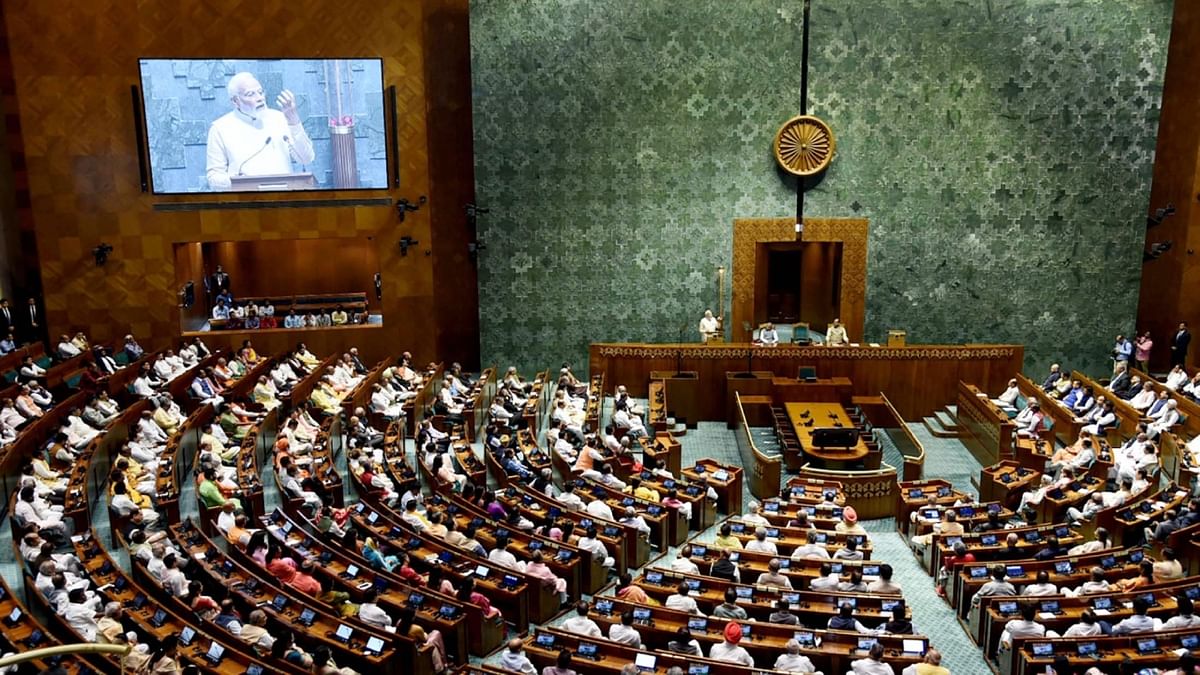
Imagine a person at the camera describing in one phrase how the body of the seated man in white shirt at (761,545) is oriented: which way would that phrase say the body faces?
away from the camera

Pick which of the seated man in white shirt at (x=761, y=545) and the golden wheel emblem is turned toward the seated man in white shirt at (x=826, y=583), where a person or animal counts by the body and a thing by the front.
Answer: the golden wheel emblem

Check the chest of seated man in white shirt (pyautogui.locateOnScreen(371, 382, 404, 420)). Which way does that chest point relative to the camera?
to the viewer's right

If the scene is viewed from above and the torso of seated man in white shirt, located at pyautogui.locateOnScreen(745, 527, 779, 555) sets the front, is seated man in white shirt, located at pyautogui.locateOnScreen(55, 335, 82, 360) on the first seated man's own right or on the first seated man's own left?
on the first seated man's own left

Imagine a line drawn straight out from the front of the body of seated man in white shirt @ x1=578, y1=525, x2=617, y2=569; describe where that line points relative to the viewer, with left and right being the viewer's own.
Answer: facing away from the viewer and to the right of the viewer

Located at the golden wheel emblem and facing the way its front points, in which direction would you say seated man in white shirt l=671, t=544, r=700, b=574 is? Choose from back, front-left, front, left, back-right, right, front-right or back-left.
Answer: front

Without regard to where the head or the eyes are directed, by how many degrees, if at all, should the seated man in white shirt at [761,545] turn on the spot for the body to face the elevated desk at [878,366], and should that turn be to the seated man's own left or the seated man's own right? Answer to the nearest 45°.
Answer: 0° — they already face it

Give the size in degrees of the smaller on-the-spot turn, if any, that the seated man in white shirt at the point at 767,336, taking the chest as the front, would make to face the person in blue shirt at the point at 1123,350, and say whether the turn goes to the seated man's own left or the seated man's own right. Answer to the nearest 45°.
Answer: approximately 90° to the seated man's own left

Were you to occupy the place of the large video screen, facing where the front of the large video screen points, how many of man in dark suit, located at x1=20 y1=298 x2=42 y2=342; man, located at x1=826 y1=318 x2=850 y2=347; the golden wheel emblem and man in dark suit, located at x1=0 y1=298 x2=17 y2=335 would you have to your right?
2

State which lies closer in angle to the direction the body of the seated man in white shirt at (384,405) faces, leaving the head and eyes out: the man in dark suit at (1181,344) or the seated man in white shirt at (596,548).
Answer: the man in dark suit

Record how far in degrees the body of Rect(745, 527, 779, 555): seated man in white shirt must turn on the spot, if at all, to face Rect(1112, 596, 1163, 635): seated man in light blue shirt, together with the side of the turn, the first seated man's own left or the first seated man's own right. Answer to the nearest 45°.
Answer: approximately 135° to the first seated man's own right

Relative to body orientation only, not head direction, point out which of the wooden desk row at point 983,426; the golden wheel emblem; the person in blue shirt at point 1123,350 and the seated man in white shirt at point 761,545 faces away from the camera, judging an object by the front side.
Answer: the seated man in white shirt

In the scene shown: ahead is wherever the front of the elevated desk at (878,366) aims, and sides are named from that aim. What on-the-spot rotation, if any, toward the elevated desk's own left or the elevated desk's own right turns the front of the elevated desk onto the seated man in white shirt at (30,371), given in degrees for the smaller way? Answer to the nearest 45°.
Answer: approximately 90° to the elevated desk's own right

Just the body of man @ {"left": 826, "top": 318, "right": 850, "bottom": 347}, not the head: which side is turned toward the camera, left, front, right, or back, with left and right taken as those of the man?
front

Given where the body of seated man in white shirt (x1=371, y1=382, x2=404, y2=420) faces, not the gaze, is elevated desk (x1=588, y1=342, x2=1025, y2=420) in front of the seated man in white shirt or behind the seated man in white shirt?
in front

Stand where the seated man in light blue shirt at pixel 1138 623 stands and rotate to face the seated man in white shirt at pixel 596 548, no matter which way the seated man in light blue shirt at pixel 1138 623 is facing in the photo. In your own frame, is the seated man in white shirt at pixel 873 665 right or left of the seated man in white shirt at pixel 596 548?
left

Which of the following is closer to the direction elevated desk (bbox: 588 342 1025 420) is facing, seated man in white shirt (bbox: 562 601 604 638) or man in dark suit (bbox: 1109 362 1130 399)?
the seated man in white shirt
